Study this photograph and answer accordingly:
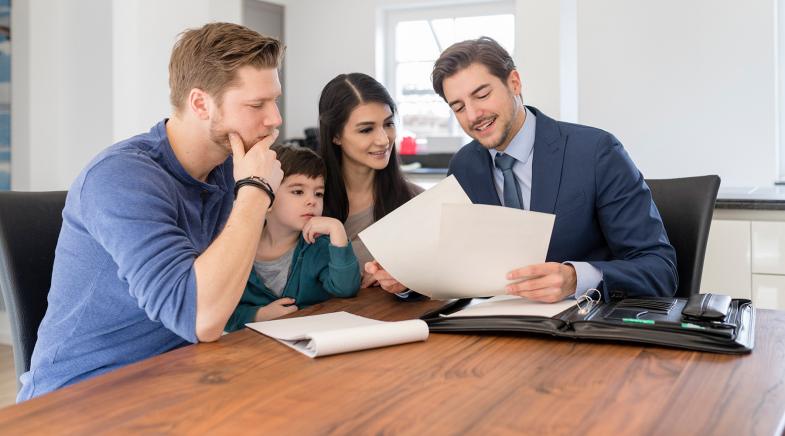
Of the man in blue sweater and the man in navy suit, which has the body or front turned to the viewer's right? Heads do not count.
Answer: the man in blue sweater

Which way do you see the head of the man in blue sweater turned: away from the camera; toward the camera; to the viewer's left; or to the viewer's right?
to the viewer's right

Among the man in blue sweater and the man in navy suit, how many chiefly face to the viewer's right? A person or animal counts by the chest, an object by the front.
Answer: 1

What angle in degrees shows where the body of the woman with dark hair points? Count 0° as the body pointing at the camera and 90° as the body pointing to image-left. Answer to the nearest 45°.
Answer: approximately 315°

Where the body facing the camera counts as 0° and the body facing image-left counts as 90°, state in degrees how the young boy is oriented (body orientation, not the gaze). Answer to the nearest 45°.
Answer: approximately 315°

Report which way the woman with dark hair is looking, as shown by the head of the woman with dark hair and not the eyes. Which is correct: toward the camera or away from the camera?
toward the camera

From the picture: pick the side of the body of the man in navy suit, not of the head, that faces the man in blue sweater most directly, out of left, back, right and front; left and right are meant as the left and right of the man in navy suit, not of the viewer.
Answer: front

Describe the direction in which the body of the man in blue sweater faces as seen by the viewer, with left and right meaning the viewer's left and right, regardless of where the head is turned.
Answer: facing to the right of the viewer

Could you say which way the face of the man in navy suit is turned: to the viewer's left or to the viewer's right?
to the viewer's left

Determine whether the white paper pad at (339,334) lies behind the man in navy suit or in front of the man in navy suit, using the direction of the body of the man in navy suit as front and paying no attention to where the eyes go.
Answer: in front
